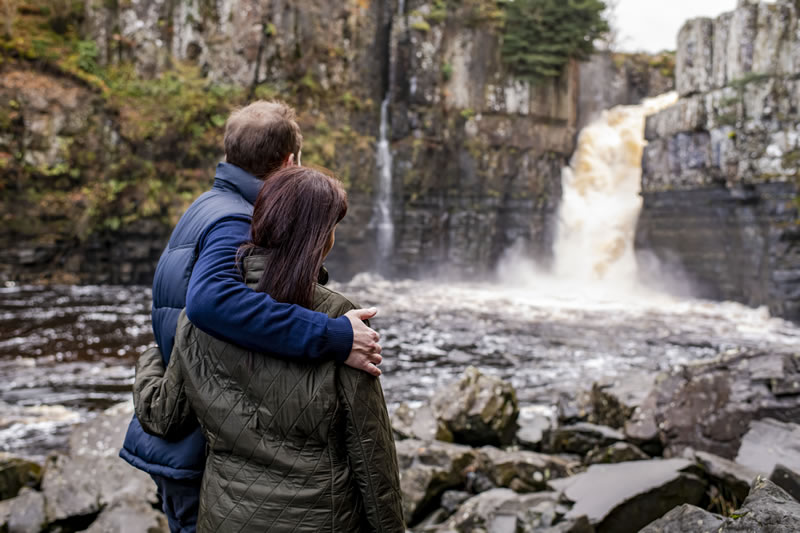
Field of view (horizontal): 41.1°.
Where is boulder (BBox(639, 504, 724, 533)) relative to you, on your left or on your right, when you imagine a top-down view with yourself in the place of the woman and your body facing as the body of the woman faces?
on your right

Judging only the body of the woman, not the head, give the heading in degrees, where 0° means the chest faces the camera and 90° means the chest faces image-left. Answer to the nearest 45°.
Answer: approximately 180°

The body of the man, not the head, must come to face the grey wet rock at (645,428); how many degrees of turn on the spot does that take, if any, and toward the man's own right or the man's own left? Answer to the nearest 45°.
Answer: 0° — they already face it

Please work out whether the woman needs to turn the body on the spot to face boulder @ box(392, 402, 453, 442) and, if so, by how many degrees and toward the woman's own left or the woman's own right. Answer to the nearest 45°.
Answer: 0° — they already face it

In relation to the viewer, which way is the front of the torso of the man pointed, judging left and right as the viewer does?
facing away from the viewer and to the right of the viewer

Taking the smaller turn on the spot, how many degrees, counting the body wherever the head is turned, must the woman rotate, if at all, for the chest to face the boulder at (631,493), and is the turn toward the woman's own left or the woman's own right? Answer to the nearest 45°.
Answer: approximately 45° to the woman's own right
